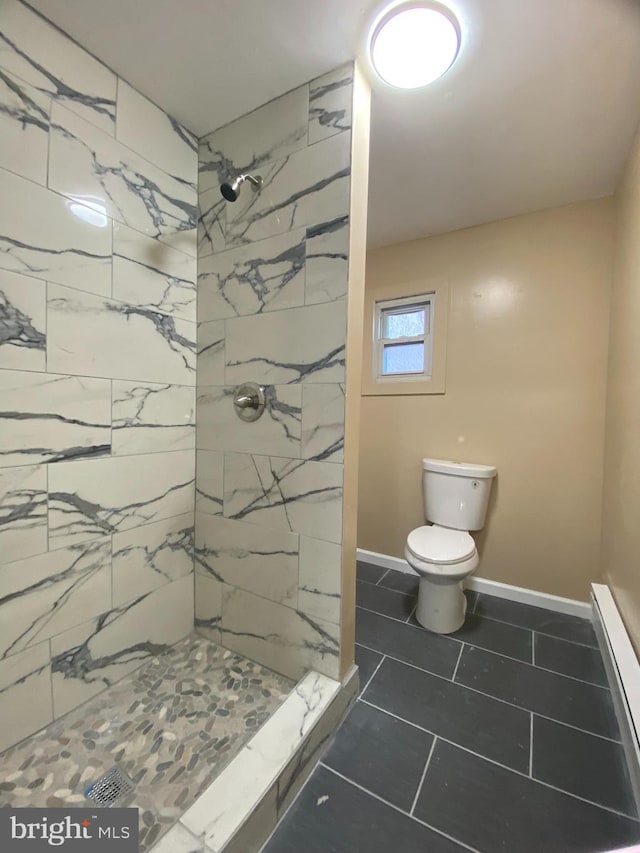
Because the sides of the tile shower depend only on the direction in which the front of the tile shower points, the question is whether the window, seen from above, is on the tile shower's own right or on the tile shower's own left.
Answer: on the tile shower's own left

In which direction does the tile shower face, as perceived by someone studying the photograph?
facing the viewer and to the right of the viewer

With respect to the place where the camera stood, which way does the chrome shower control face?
facing the viewer and to the left of the viewer
